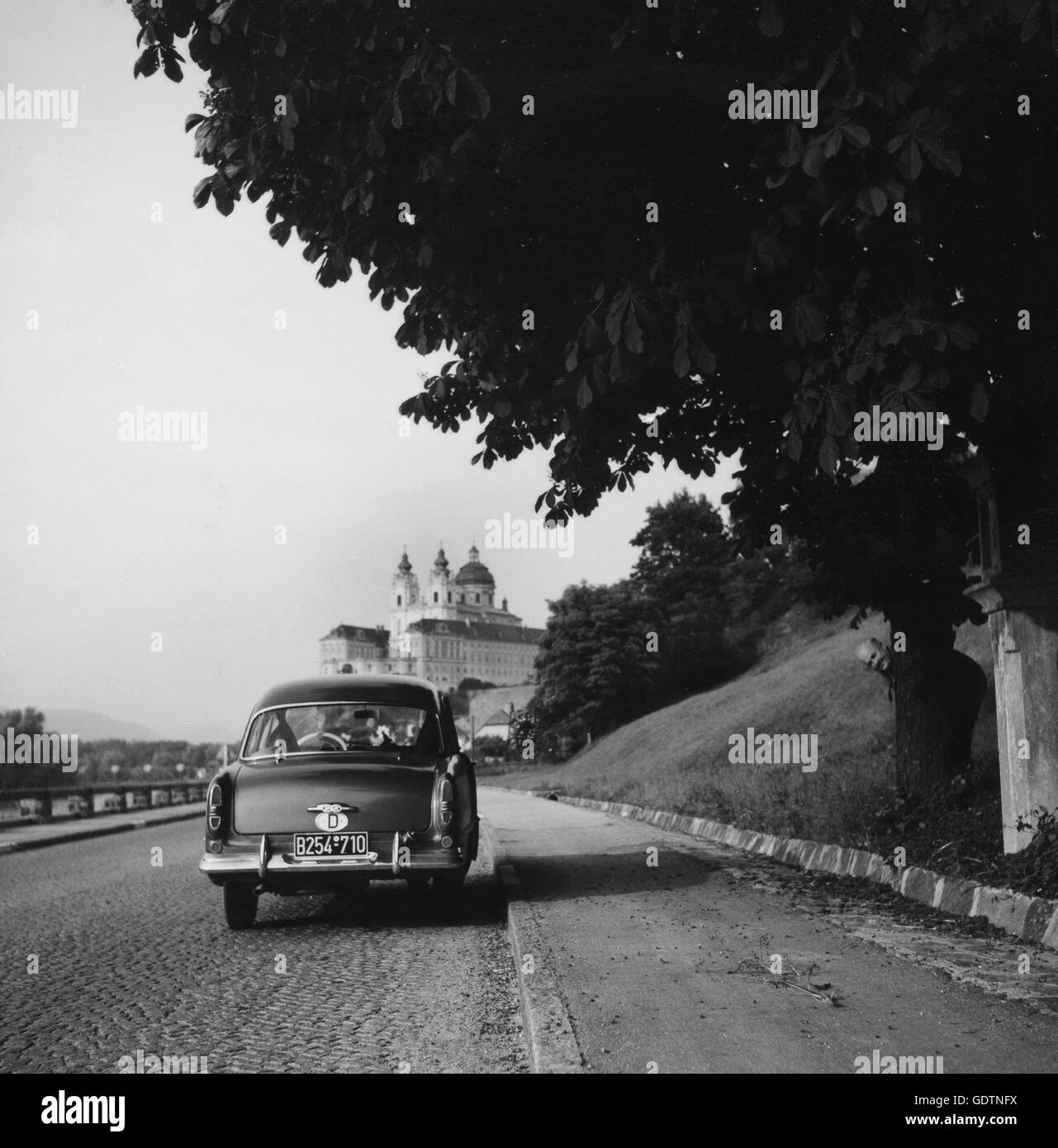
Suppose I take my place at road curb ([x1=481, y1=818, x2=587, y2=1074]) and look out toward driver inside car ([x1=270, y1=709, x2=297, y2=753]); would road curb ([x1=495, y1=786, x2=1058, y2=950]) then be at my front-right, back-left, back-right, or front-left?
front-right

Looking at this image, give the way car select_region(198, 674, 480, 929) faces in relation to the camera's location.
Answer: facing away from the viewer

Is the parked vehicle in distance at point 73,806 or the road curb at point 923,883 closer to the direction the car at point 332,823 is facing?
the parked vehicle in distance

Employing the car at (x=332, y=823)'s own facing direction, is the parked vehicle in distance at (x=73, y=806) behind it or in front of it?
in front

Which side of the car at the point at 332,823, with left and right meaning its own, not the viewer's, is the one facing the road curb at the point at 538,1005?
back

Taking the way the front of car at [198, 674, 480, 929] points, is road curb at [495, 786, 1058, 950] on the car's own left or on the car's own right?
on the car's own right

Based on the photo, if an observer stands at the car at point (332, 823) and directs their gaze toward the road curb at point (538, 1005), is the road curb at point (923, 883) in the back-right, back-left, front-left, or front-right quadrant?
front-left
